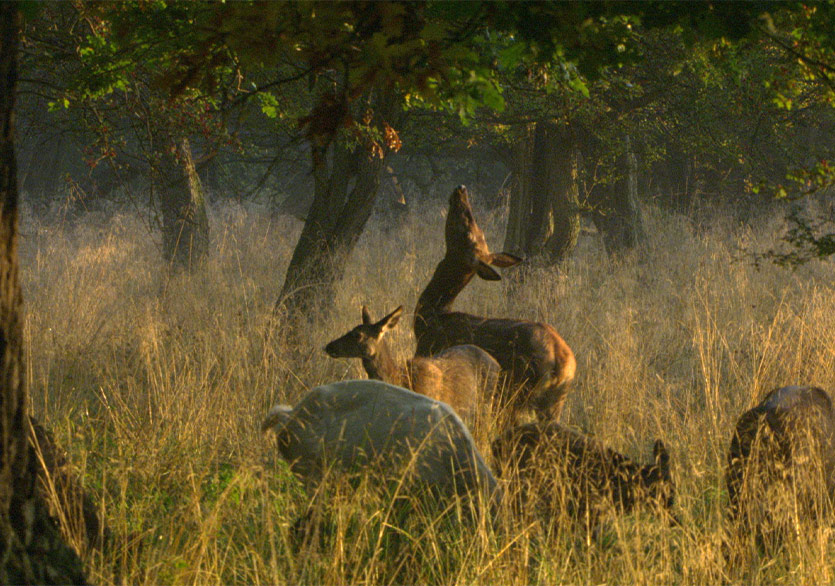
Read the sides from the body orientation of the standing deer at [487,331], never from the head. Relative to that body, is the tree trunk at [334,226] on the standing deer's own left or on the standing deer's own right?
on the standing deer's own right

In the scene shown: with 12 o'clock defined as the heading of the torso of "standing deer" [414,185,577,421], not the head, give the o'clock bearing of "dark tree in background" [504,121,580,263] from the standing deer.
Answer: The dark tree in background is roughly at 3 o'clock from the standing deer.

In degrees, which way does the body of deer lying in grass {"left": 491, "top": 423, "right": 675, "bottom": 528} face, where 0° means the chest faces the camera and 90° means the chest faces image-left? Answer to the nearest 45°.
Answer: approximately 270°

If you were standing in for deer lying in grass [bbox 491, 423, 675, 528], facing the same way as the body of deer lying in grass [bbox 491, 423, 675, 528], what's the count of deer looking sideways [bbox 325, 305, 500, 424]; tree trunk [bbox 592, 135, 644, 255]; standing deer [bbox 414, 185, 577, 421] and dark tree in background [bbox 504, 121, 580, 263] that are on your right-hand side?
0

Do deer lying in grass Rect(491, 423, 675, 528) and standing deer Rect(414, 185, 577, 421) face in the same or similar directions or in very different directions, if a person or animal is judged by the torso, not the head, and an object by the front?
very different directions

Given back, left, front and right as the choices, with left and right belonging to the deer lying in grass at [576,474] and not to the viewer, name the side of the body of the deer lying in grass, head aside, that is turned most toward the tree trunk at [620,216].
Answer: left

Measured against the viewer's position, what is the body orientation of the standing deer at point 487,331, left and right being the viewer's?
facing to the left of the viewer

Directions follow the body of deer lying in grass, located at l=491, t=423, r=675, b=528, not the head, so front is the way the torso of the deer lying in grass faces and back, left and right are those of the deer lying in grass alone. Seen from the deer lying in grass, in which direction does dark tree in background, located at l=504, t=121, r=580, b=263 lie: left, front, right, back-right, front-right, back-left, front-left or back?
left

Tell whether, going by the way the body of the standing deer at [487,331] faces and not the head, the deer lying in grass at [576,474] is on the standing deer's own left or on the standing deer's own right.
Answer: on the standing deer's own left
